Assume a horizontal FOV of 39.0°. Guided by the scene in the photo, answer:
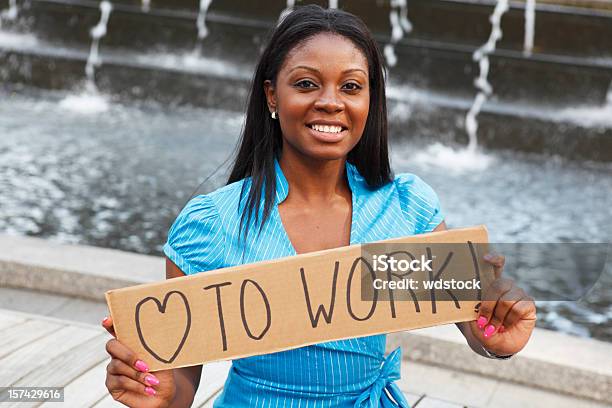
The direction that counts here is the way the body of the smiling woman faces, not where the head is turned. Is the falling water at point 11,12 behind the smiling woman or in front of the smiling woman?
behind

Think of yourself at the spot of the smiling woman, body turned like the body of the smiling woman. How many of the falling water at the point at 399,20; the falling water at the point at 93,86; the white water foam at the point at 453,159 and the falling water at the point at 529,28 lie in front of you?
0

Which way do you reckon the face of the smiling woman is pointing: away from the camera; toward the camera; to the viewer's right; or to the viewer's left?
toward the camera

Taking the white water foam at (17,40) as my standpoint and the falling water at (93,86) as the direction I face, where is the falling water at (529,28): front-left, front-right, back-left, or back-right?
front-left

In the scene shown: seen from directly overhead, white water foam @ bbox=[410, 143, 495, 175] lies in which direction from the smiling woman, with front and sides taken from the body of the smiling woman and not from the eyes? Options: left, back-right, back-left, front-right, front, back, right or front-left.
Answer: back

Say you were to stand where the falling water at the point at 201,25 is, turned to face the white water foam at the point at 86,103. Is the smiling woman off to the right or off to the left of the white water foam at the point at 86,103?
left

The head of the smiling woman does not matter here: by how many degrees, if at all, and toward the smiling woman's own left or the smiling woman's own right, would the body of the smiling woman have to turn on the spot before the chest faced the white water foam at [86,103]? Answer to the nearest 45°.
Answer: approximately 180°

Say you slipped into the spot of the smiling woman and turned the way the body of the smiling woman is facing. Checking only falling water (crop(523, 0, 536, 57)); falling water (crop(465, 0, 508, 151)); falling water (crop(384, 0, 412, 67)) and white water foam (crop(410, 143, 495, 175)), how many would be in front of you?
0

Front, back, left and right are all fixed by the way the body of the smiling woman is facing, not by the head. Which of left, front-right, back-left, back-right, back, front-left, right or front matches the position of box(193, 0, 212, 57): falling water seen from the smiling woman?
back

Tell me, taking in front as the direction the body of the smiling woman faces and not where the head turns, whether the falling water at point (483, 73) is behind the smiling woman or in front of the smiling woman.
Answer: behind

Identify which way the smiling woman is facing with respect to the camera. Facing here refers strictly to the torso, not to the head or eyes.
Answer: toward the camera

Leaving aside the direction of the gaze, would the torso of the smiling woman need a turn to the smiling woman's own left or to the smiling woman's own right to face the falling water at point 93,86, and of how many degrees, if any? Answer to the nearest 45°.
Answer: approximately 180°

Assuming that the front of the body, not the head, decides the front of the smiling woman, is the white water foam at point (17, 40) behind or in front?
behind

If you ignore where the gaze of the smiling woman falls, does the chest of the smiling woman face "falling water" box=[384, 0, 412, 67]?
no

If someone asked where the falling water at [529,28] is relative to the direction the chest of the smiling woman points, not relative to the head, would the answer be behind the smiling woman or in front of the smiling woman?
behind

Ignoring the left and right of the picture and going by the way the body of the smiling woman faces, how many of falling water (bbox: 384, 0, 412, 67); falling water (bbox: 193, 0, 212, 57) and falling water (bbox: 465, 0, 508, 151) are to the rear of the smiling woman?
3
